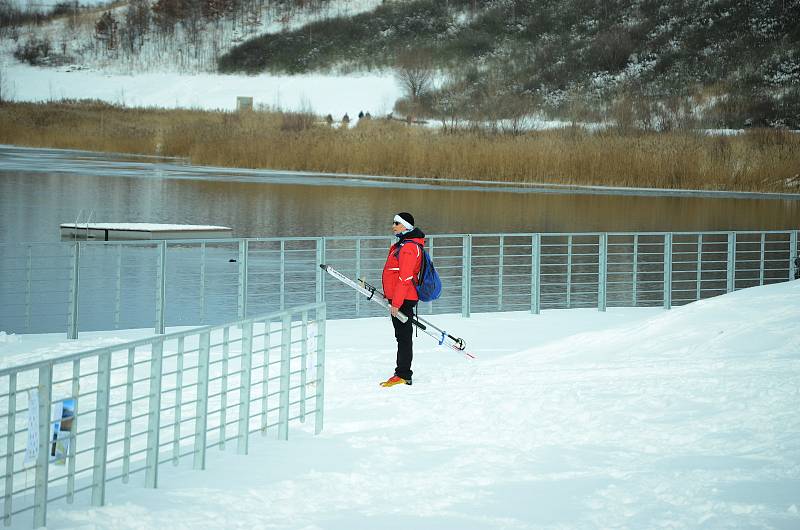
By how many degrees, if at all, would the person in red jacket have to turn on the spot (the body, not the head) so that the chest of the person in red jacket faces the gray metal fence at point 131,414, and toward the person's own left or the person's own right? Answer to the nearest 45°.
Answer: approximately 45° to the person's own left

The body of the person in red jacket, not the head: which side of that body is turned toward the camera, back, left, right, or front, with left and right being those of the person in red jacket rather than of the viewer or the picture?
left

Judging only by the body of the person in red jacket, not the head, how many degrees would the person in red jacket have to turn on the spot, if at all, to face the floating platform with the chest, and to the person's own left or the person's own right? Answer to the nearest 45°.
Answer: approximately 90° to the person's own right
